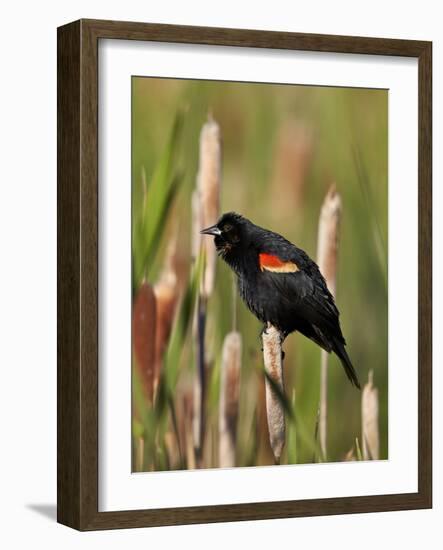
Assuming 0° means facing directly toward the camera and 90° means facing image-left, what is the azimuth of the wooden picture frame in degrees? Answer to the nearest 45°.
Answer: approximately 315°
